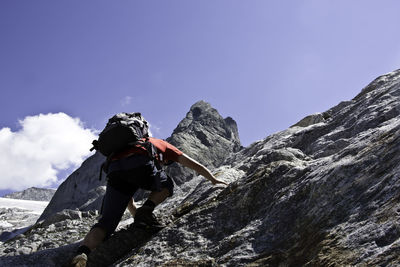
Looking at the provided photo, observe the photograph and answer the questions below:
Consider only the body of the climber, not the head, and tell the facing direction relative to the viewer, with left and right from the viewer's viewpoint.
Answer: facing away from the viewer and to the right of the viewer

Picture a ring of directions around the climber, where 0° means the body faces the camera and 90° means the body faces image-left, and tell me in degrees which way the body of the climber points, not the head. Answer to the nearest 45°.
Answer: approximately 225°
